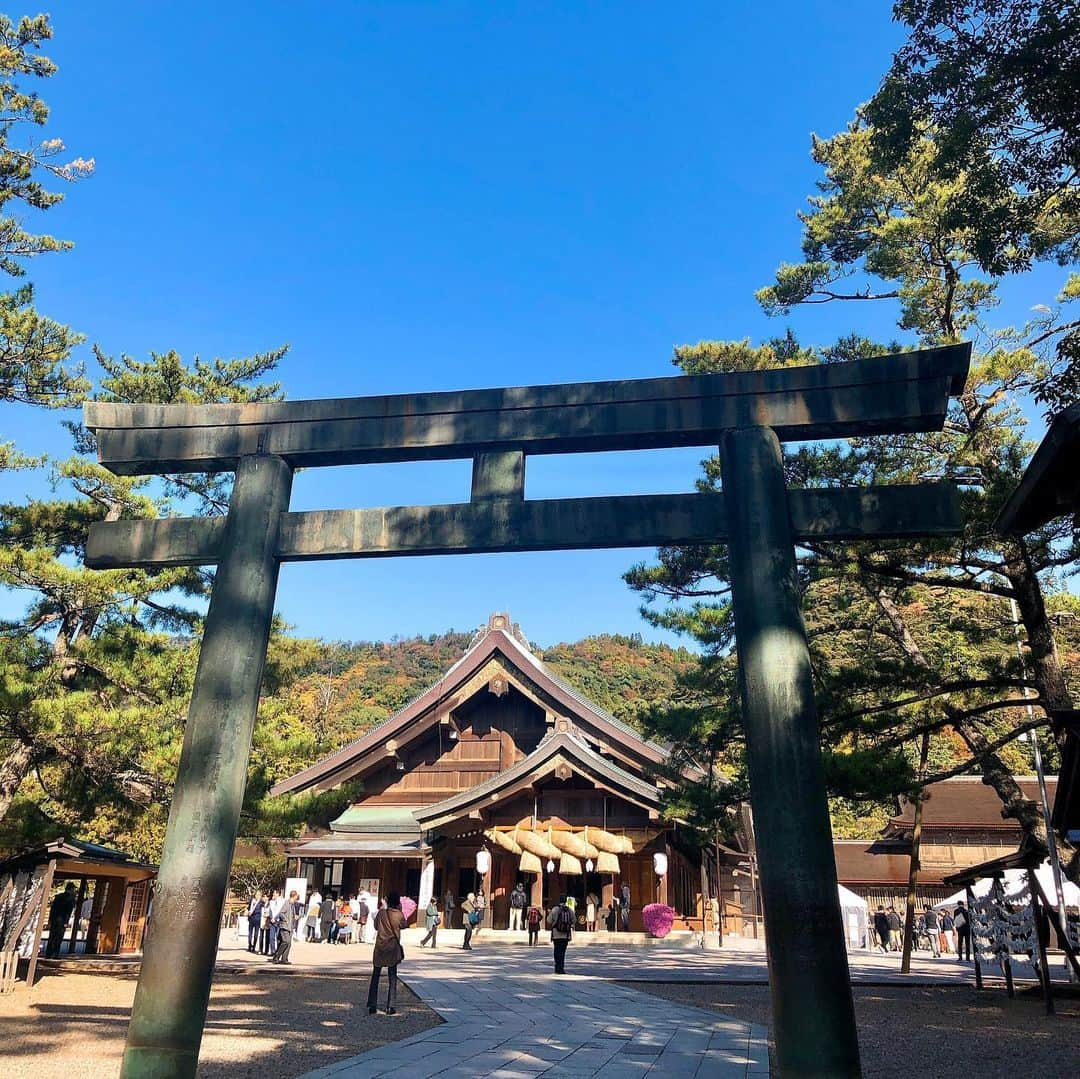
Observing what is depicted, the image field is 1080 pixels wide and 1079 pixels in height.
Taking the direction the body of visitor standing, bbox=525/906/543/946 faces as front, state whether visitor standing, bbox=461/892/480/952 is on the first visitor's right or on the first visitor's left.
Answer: on the first visitor's left

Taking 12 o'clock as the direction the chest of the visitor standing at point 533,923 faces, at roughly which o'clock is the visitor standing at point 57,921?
the visitor standing at point 57,921 is roughly at 8 o'clock from the visitor standing at point 533,923.

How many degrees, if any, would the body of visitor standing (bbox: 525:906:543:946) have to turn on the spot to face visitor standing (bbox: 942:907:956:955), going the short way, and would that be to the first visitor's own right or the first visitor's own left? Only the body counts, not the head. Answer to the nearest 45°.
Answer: approximately 90° to the first visitor's own right

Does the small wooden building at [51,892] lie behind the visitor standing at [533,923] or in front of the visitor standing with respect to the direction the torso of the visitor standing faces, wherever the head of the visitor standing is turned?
behind

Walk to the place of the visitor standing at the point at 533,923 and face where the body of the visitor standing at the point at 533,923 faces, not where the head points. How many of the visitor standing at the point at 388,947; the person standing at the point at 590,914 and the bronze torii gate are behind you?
2

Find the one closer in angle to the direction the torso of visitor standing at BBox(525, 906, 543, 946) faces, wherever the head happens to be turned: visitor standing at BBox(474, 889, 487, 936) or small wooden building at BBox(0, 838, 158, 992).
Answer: the visitor standing

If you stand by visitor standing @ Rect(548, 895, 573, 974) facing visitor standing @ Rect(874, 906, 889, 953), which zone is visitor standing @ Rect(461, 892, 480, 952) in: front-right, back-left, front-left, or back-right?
front-left

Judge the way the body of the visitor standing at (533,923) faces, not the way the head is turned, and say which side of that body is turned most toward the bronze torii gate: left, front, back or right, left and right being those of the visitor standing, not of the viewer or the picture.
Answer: back

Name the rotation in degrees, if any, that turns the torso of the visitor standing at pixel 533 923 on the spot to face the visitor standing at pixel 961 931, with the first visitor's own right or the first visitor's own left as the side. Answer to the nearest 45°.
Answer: approximately 90° to the first visitor's own right

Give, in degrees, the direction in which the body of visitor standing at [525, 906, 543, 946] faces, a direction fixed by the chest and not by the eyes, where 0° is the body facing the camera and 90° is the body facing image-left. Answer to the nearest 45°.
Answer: approximately 180°

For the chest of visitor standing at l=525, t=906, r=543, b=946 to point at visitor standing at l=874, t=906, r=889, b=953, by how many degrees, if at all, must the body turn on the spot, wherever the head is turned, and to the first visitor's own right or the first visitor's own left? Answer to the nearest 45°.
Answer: approximately 90° to the first visitor's own right

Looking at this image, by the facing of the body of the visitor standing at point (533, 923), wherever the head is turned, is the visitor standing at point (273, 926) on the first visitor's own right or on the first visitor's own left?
on the first visitor's own left

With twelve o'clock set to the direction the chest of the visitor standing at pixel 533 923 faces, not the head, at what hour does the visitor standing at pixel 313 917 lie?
the visitor standing at pixel 313 917 is roughly at 10 o'clock from the visitor standing at pixel 533 923.

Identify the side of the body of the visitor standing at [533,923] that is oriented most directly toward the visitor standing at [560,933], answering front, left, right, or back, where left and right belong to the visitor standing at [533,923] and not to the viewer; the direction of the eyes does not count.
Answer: back

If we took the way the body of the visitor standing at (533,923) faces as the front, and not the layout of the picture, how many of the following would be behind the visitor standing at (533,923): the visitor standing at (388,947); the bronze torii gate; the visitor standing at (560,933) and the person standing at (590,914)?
3
